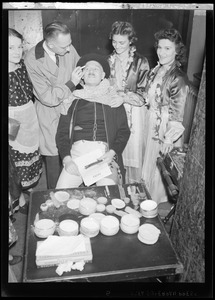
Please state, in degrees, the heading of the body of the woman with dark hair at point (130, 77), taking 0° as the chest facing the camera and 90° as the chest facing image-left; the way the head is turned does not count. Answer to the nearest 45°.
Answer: approximately 45°

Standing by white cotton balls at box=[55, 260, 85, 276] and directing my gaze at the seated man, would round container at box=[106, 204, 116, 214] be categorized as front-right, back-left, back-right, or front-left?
front-right

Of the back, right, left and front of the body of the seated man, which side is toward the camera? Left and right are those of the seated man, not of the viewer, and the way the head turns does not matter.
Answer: front

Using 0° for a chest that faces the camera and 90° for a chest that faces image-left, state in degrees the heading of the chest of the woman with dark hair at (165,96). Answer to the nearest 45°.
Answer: approximately 45°

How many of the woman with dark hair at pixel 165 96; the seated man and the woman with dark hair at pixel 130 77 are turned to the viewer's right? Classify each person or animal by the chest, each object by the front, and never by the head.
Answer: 0

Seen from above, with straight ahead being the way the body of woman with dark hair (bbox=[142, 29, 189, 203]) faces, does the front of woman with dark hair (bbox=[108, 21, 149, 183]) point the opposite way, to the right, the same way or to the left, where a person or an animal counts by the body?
the same way

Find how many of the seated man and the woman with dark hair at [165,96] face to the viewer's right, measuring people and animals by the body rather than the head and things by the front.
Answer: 0

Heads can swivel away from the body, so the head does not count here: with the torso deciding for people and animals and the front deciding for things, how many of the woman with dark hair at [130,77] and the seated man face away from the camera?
0
